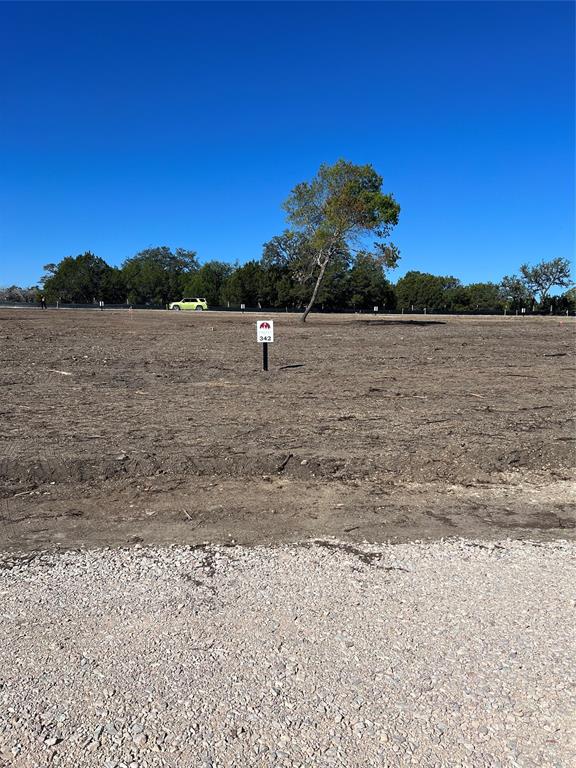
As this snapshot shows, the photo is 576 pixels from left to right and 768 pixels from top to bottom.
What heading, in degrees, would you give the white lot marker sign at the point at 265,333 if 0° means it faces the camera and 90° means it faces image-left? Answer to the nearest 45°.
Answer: approximately 0°

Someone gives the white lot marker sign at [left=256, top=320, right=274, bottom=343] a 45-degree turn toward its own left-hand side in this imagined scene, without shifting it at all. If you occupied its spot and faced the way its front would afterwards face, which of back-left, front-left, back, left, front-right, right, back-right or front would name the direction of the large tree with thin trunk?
back-left
